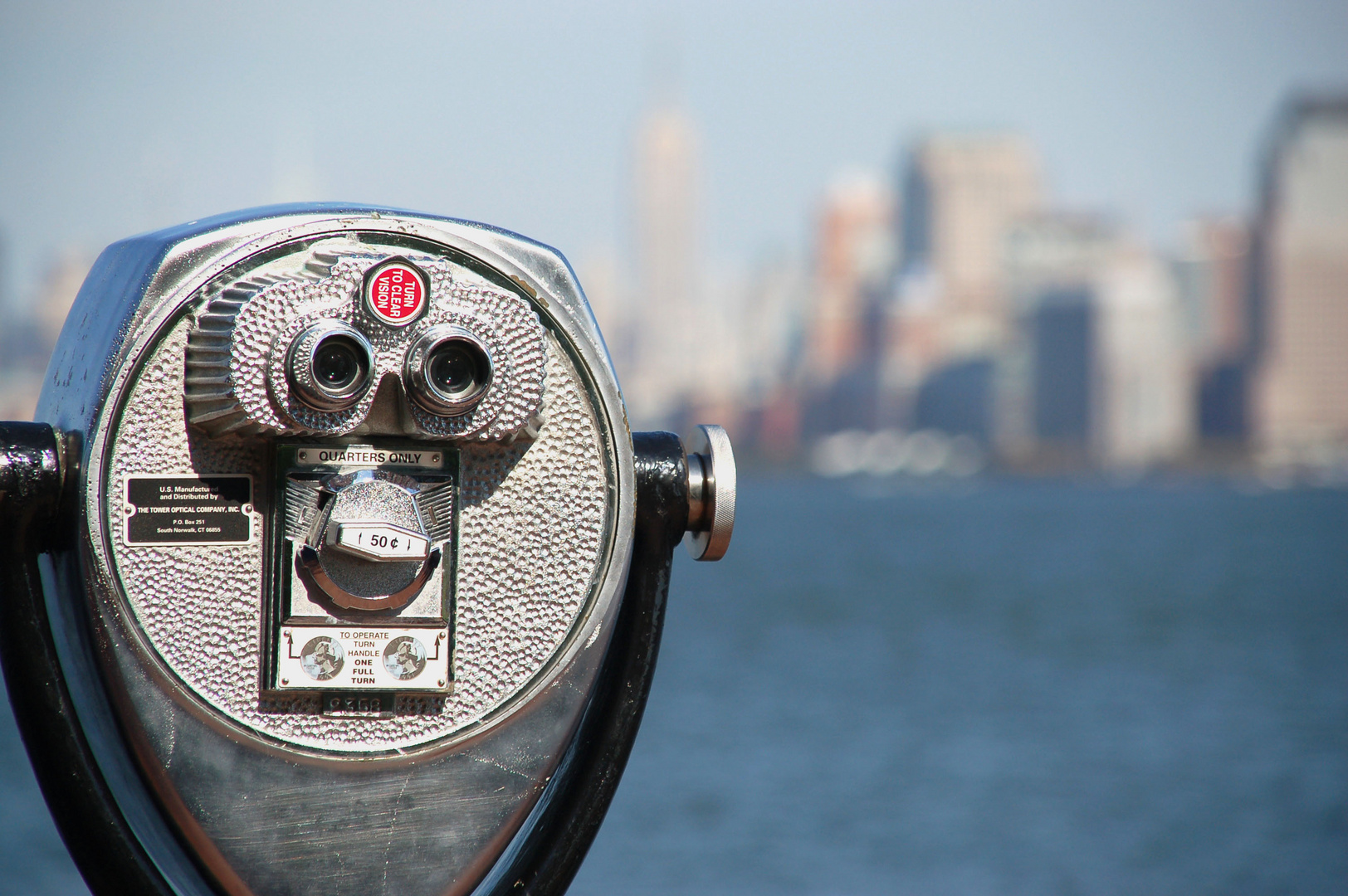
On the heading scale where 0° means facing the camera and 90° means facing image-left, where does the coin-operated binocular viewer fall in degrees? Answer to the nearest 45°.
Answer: approximately 0°
